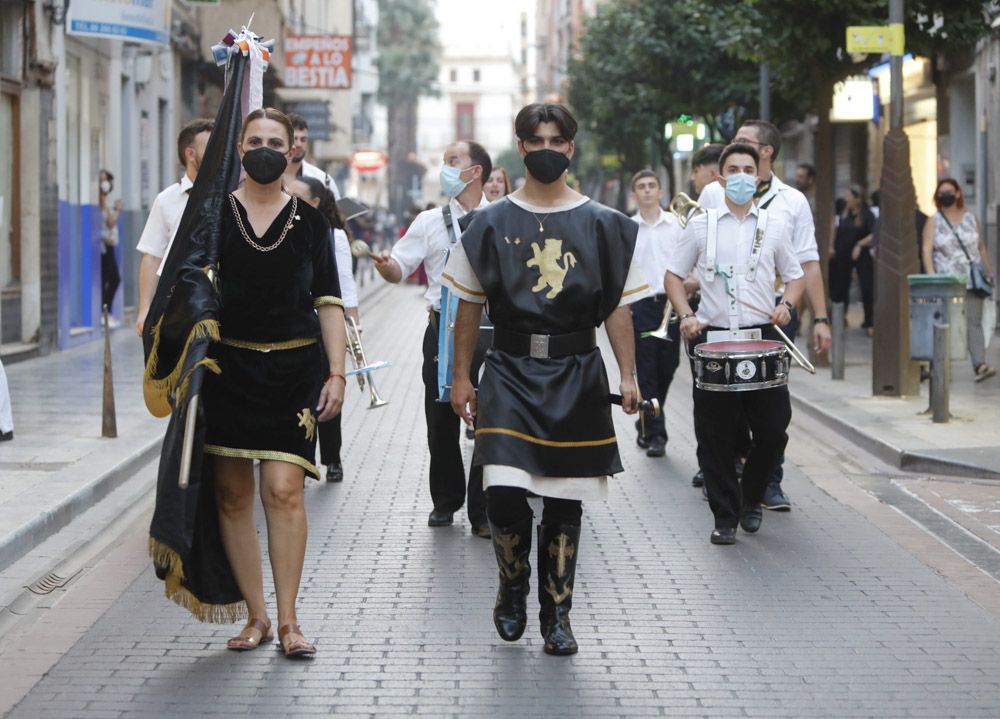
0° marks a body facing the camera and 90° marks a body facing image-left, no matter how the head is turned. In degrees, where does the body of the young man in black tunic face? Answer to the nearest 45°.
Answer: approximately 0°

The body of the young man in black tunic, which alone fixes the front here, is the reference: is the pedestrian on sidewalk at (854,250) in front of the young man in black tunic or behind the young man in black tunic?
behind

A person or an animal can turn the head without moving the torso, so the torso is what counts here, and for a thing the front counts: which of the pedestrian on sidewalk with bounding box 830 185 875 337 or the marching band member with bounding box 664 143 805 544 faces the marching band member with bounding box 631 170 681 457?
the pedestrian on sidewalk

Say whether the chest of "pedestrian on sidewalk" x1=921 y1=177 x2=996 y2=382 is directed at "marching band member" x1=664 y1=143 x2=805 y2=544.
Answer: yes

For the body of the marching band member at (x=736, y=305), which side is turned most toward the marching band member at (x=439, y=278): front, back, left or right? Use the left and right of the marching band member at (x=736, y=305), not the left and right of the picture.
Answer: right

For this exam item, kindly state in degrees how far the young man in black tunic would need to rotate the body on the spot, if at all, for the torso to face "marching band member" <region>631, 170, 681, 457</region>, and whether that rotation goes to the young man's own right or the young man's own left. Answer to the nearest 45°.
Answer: approximately 180°

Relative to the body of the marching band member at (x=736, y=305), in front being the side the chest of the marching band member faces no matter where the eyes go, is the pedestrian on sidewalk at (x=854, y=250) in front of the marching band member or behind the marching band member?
behind

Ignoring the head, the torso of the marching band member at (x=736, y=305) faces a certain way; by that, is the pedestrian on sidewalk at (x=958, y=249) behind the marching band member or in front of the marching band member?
behind

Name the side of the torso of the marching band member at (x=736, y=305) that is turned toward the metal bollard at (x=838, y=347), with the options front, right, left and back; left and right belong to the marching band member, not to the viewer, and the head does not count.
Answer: back

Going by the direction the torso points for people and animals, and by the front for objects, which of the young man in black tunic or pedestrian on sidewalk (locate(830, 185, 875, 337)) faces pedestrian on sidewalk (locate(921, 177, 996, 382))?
pedestrian on sidewalk (locate(830, 185, 875, 337))
